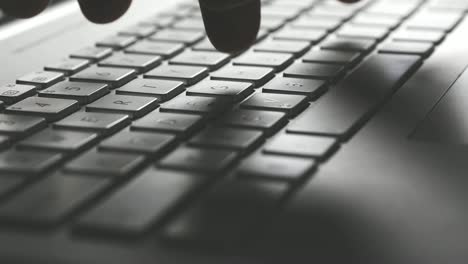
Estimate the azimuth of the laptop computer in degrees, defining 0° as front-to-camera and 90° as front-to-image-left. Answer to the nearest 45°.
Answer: approximately 315°
